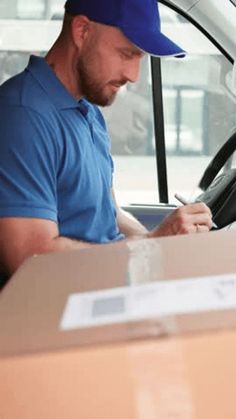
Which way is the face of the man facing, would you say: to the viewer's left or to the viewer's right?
to the viewer's right

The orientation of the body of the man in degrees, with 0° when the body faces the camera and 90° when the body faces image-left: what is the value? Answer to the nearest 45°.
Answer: approximately 270°
